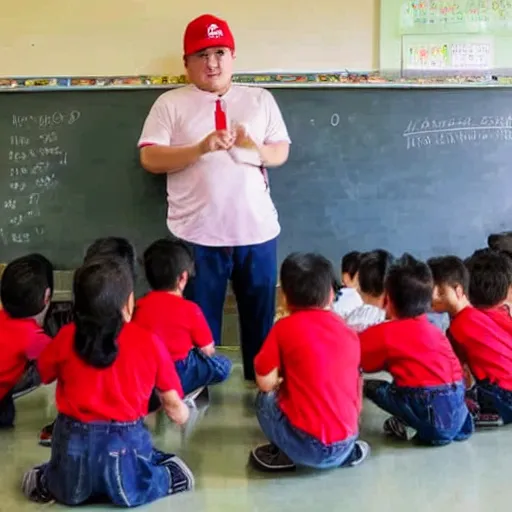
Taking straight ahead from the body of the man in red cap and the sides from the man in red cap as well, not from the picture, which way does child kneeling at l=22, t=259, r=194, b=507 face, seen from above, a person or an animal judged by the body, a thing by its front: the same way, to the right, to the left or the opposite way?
the opposite way

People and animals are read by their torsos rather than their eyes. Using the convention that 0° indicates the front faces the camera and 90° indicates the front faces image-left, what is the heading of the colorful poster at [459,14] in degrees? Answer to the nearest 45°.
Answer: approximately 0°

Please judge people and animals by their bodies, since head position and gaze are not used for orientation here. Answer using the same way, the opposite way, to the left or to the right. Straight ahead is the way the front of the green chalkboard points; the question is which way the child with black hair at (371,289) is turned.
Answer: the opposite way

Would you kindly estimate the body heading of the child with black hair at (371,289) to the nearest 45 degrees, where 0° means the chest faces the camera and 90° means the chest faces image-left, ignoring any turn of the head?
approximately 180°

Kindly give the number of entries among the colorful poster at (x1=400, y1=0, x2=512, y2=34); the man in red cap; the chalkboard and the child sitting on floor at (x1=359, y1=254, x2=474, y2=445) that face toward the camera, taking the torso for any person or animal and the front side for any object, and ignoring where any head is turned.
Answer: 3

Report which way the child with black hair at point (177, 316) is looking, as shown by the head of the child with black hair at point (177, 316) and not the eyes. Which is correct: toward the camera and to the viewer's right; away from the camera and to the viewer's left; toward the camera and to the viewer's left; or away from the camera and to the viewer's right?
away from the camera and to the viewer's right

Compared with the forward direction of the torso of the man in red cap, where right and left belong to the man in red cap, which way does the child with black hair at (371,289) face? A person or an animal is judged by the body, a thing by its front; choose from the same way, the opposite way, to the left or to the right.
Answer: the opposite way

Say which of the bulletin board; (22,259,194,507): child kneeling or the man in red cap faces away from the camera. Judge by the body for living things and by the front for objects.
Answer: the child kneeling
